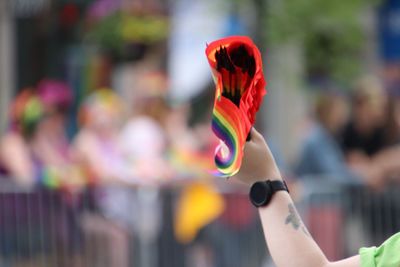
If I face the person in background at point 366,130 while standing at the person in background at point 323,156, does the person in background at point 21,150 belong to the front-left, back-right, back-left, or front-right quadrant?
back-left

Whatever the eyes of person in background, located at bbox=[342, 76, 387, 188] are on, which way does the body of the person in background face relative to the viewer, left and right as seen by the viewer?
facing the viewer and to the left of the viewer

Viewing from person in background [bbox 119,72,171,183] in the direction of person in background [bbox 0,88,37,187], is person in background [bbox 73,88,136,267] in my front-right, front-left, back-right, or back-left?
front-left

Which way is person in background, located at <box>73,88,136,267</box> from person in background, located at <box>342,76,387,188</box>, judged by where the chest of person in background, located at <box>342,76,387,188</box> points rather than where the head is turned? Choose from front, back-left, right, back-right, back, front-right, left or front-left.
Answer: right

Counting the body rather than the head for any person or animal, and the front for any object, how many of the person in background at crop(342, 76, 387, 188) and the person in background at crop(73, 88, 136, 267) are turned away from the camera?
0

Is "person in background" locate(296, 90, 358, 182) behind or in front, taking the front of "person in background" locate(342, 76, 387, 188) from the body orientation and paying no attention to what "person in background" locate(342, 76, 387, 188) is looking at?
in front

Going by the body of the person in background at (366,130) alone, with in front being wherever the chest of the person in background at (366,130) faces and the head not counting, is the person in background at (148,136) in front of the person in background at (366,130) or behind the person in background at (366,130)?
in front

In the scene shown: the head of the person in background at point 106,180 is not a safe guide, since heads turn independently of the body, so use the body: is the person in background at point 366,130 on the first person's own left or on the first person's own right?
on the first person's own left

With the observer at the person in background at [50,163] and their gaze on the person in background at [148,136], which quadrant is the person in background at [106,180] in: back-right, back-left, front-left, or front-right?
front-right

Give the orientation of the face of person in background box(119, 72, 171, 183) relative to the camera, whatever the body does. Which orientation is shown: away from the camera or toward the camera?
toward the camera

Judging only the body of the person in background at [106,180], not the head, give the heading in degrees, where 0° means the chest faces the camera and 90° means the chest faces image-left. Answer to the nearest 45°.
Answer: approximately 315°
